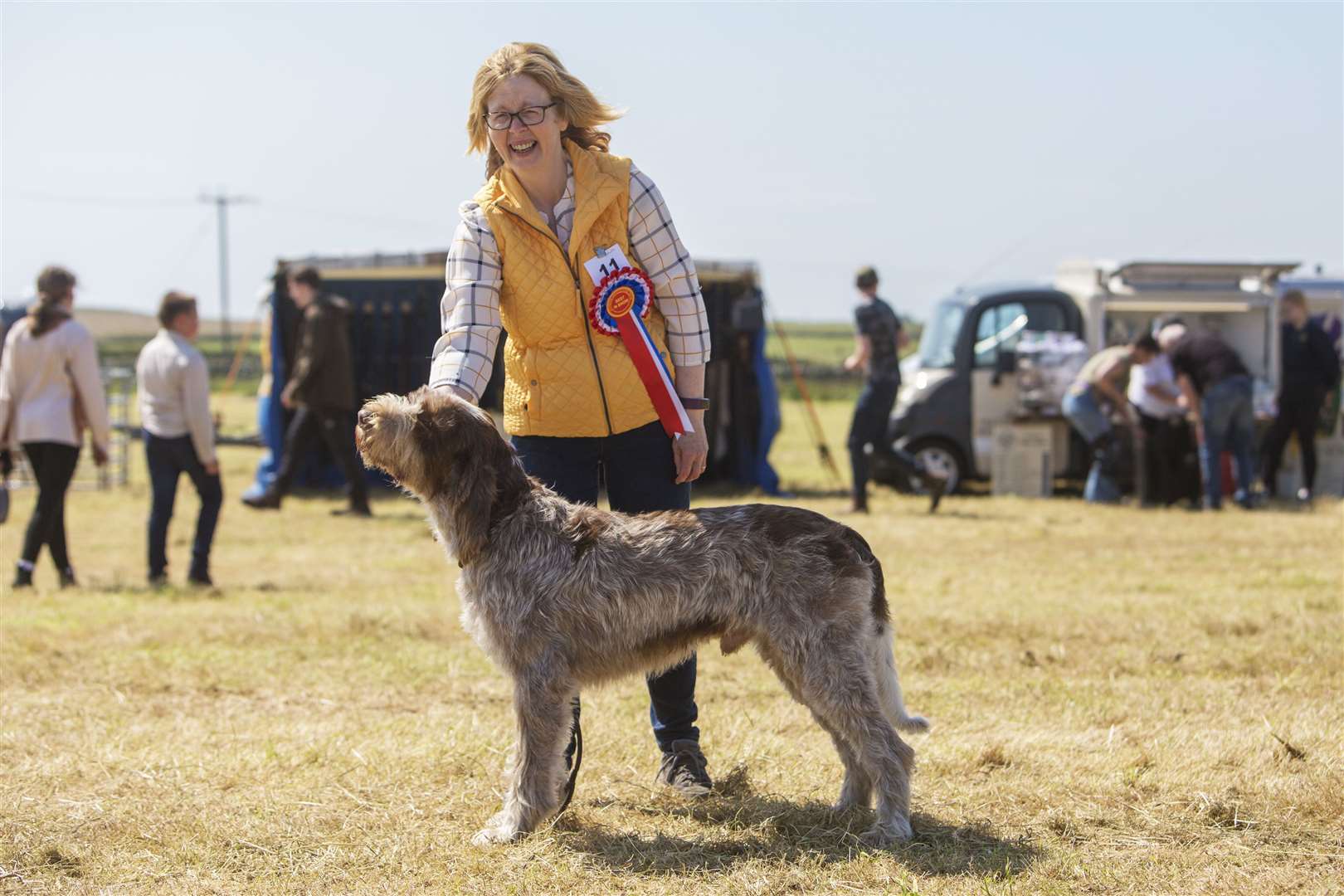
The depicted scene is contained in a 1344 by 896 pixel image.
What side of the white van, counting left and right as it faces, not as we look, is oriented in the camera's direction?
left

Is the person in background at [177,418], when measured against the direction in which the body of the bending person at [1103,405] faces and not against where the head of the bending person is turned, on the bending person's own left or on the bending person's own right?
on the bending person's own right

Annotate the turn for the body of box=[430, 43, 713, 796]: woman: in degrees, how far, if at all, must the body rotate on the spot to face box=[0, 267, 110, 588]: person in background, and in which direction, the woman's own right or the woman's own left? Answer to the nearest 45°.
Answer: approximately 135° to the woman's own right

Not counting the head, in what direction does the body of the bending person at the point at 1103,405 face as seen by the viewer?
to the viewer's right

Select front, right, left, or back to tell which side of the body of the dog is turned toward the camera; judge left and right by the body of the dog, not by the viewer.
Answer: left

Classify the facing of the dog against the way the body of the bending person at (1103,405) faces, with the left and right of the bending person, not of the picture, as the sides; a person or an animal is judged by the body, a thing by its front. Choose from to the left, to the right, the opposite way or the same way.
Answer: the opposite way

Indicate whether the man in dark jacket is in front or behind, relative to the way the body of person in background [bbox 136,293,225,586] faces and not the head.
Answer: in front

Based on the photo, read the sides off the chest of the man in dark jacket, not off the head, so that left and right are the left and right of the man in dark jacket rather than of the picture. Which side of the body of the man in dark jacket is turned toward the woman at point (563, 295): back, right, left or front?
left

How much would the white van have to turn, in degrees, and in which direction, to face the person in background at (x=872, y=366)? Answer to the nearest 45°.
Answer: approximately 45° to its left

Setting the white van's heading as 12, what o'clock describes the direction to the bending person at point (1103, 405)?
The bending person is roughly at 8 o'clock from the white van.

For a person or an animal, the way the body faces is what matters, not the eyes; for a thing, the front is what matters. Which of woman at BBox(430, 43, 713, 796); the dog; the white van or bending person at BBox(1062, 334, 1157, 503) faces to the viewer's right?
the bending person
